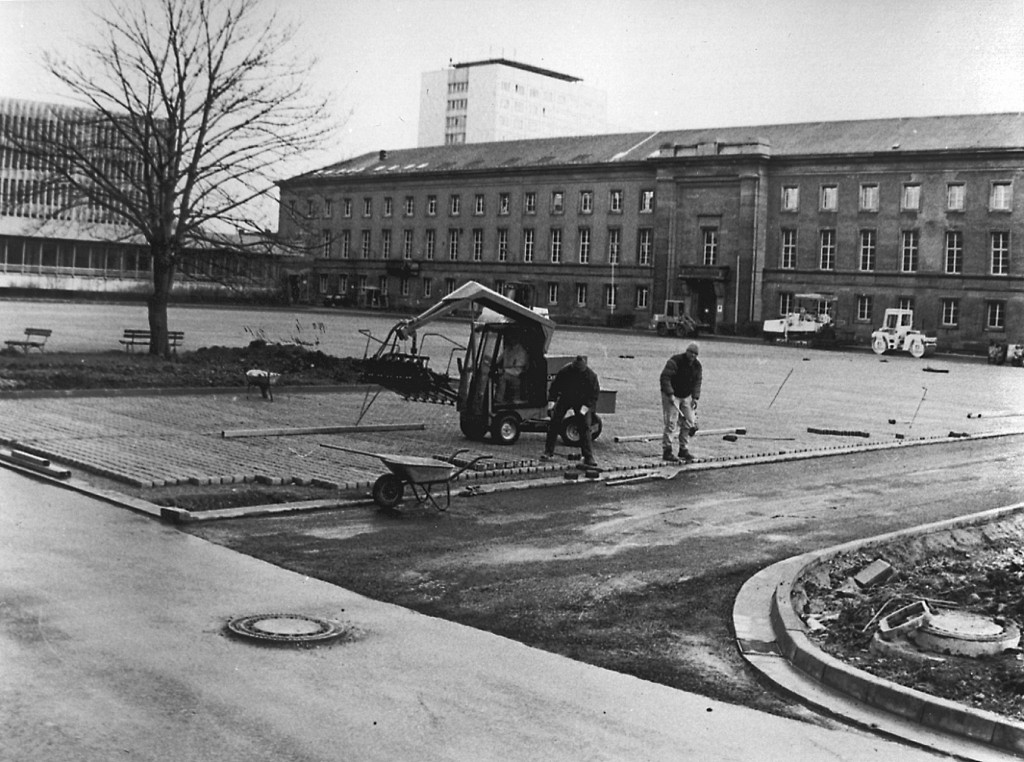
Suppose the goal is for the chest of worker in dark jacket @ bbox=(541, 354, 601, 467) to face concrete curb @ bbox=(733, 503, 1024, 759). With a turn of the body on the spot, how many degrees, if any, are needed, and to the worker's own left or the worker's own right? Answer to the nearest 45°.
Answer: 0° — they already face it

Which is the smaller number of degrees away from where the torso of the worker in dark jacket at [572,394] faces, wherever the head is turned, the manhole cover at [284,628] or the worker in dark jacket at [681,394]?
the manhole cover

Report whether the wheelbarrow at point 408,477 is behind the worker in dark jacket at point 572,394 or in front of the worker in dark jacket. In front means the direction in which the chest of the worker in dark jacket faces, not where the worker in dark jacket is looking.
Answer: in front

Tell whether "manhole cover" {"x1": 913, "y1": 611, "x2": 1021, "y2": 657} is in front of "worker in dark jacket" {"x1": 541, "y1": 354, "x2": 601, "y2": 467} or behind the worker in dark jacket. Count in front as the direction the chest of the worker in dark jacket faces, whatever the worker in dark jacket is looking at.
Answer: in front

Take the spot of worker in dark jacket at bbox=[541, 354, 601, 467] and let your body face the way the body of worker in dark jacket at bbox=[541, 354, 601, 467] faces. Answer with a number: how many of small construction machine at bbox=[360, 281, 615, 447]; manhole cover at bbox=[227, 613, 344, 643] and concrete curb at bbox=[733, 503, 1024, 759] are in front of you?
2

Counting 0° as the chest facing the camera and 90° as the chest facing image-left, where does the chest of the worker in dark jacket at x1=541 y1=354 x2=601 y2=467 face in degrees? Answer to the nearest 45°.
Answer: approximately 0°

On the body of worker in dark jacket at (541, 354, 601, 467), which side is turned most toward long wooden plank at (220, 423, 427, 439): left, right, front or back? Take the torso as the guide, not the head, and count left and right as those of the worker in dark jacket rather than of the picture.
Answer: right

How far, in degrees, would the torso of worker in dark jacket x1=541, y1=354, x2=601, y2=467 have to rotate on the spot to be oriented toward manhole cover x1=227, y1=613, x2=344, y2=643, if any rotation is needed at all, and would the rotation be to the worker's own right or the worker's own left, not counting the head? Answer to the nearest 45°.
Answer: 0° — they already face it

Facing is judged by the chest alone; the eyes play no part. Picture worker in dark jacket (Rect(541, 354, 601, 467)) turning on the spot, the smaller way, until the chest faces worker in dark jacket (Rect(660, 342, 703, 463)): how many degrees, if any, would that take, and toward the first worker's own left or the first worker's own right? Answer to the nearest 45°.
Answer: approximately 135° to the first worker's own left

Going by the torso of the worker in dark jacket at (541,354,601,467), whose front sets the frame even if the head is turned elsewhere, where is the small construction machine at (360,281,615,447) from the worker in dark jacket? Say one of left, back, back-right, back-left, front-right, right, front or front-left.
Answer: back-right
